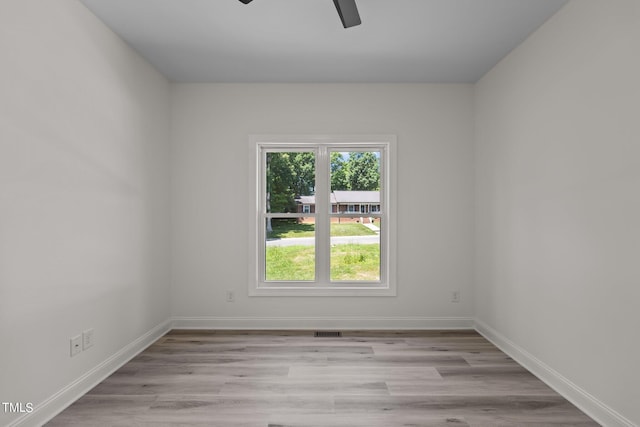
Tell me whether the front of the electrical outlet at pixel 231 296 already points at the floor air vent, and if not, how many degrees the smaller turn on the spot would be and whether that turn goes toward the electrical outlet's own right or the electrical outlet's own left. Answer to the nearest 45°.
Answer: approximately 90° to the electrical outlet's own left

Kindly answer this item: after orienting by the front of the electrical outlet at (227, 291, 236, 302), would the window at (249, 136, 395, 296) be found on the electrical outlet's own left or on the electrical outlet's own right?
on the electrical outlet's own left

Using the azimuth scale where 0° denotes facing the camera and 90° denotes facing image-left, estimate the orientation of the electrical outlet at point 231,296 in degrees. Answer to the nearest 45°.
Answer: approximately 0°

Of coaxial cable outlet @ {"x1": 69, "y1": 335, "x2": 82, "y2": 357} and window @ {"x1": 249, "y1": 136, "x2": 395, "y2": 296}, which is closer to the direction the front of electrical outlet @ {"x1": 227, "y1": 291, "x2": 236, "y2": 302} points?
the coaxial cable outlet
